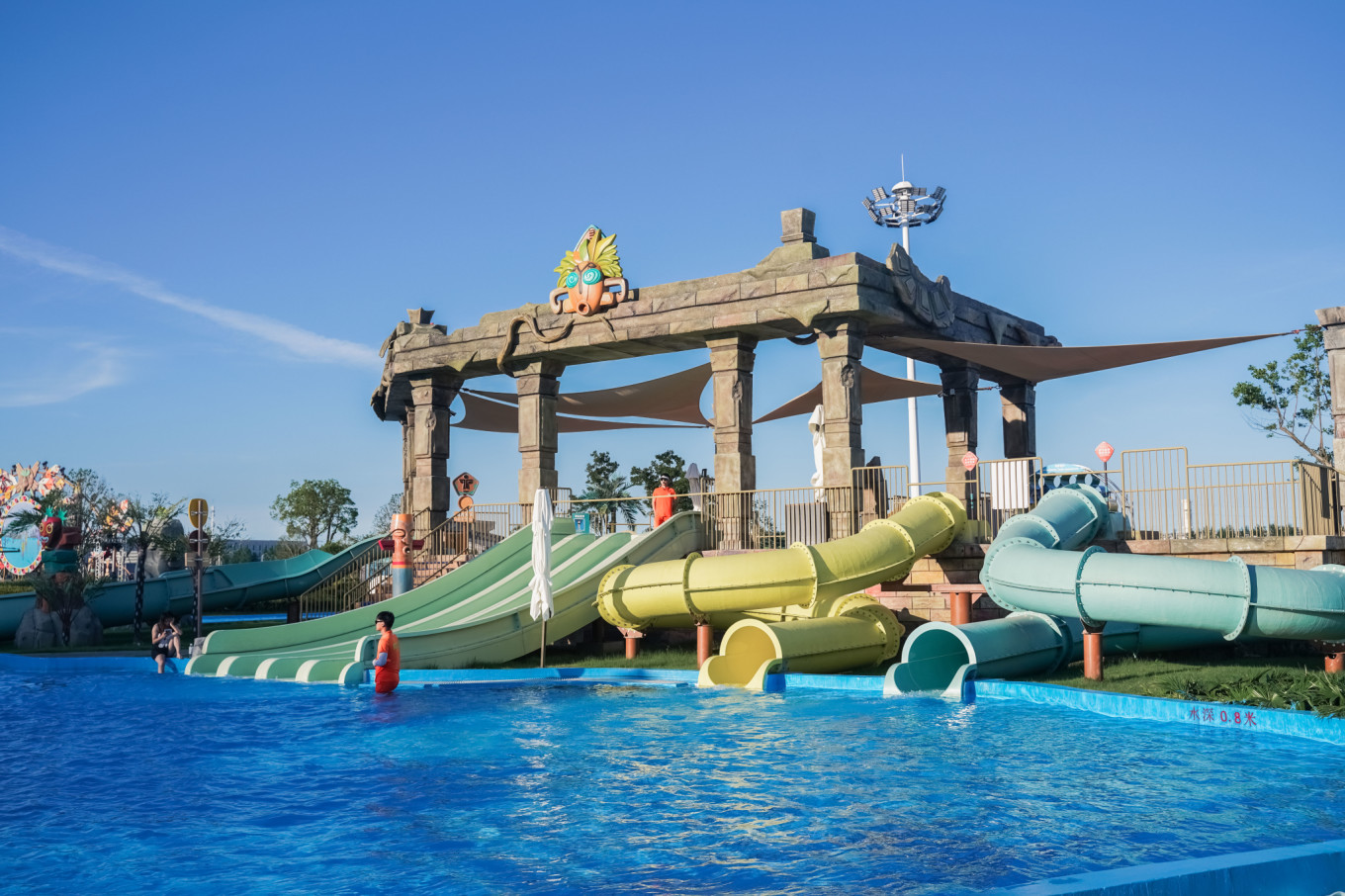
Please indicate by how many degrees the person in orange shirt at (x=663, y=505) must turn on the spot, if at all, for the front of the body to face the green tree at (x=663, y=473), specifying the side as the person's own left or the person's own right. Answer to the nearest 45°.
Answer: approximately 180°

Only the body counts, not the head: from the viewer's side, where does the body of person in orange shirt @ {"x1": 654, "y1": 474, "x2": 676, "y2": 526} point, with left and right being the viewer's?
facing the viewer

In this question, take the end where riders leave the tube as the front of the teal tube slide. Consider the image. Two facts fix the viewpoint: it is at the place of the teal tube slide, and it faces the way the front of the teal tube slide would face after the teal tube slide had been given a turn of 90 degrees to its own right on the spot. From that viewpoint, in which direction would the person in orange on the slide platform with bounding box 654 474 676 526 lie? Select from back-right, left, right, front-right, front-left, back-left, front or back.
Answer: front

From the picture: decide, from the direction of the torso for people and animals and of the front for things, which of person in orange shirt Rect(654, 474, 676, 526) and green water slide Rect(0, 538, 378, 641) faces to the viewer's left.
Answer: the green water slide

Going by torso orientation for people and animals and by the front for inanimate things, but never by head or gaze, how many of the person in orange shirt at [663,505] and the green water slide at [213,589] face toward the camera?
1

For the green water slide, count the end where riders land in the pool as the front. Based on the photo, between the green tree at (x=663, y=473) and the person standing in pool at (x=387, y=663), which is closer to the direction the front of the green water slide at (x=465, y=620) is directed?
the person standing in pool

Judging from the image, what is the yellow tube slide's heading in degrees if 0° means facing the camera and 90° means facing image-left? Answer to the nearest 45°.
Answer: approximately 45°

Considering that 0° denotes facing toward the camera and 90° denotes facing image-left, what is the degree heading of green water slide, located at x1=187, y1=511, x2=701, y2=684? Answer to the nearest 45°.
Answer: approximately 45°

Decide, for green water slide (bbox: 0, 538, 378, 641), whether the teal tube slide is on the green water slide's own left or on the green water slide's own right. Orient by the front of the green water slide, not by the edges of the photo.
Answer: on the green water slide's own left

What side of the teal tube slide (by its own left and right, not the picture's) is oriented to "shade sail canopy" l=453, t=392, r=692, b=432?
right

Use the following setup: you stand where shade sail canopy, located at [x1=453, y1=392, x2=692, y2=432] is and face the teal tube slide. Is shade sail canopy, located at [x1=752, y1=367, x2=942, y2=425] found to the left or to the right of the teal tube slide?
left

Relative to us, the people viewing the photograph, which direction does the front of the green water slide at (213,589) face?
facing to the left of the viewer

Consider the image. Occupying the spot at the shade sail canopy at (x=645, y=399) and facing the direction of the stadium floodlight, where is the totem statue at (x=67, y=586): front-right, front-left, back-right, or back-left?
back-left
